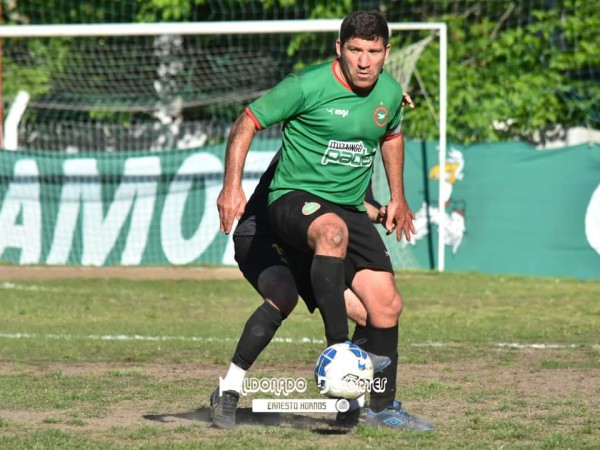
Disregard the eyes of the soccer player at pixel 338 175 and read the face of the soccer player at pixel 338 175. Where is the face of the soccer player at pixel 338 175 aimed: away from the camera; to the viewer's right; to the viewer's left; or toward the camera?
toward the camera

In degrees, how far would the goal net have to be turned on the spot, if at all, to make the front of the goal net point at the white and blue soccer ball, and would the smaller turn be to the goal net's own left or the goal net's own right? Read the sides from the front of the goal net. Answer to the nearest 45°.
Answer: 0° — it already faces it

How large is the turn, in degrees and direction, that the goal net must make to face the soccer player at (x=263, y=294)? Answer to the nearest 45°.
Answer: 0° — it already faces them

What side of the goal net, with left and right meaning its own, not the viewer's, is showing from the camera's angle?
front

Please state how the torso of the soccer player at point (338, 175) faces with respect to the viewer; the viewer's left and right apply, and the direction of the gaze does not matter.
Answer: facing the viewer and to the right of the viewer

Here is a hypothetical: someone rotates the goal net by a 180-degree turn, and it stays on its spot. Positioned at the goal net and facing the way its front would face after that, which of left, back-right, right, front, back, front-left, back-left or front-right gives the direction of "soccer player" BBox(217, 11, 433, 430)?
back
